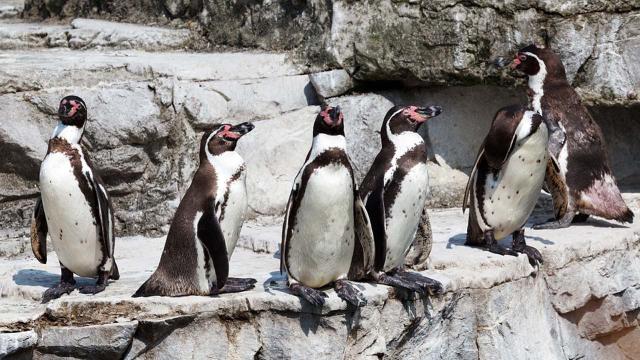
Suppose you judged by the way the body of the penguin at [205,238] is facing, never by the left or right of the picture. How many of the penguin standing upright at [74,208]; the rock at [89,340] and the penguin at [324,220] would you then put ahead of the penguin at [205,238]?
1

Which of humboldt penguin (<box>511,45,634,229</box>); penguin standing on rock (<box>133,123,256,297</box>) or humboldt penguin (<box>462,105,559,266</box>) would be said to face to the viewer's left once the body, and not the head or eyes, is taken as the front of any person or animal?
humboldt penguin (<box>511,45,634,229</box>)

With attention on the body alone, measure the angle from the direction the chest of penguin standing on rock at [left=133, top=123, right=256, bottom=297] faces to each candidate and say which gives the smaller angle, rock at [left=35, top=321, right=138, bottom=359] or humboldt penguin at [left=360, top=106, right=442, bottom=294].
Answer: the humboldt penguin

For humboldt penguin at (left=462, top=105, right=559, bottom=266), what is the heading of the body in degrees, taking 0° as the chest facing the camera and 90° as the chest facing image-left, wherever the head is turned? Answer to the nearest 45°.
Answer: approximately 315°

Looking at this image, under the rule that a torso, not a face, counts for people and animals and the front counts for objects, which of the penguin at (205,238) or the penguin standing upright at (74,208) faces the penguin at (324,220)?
the penguin at (205,238)

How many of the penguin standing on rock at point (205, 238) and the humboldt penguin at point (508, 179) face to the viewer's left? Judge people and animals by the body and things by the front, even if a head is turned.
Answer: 0

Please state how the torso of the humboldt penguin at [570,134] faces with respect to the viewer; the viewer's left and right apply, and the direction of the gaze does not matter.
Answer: facing to the left of the viewer

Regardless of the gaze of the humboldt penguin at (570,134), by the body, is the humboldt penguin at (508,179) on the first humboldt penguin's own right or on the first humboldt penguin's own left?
on the first humboldt penguin's own left

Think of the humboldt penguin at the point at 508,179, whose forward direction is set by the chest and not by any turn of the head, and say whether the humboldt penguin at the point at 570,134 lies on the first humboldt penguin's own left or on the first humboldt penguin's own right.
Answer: on the first humboldt penguin's own left

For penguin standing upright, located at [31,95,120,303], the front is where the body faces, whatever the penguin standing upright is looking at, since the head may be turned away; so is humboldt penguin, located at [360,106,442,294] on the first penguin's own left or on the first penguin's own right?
on the first penguin's own left

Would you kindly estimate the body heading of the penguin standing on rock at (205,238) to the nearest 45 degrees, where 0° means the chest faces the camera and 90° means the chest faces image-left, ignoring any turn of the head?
approximately 270°

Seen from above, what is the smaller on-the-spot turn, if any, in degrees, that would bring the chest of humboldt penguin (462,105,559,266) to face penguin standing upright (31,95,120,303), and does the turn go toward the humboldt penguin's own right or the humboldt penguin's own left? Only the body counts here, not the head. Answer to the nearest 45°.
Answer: approximately 90° to the humboldt penguin's own right

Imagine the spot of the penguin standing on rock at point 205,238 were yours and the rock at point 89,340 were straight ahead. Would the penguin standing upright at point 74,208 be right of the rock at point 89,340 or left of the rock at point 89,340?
right

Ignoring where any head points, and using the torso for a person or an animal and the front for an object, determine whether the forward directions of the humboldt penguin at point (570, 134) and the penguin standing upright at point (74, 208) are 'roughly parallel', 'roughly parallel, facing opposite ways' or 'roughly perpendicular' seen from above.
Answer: roughly perpendicular
